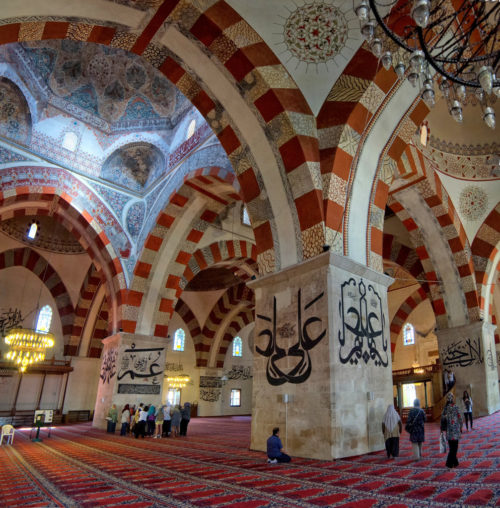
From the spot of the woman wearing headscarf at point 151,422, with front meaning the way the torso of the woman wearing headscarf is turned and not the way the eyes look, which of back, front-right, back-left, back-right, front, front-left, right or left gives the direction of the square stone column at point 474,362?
right

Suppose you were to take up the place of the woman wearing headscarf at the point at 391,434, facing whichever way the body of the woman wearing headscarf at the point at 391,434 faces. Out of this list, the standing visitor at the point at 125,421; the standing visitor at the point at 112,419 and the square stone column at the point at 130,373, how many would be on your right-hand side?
0

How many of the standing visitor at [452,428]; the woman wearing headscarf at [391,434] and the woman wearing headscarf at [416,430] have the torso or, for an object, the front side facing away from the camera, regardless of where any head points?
3

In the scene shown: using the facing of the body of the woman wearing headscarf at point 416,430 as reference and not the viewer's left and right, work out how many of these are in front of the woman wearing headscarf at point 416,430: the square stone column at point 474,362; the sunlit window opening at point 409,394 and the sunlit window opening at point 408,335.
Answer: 3

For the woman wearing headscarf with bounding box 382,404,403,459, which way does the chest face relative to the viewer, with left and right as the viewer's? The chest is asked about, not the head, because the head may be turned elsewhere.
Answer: facing away from the viewer

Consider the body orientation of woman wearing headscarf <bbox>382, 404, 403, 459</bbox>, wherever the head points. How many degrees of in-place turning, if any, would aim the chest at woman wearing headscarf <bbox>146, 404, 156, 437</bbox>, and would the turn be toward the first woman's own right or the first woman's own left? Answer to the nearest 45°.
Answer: approximately 45° to the first woman's own left

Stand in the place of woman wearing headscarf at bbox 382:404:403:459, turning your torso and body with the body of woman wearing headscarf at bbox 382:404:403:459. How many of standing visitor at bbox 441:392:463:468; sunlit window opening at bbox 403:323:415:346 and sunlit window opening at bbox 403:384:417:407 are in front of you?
2

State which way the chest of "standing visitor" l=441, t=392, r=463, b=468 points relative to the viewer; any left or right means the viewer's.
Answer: facing away from the viewer

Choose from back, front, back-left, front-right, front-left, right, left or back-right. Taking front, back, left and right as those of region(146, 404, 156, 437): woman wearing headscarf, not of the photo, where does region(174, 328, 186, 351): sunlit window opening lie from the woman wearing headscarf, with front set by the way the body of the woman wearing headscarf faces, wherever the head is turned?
front

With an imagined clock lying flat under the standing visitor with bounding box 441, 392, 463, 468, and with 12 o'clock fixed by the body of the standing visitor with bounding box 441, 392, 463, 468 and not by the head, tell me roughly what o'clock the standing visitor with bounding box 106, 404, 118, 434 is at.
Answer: the standing visitor with bounding box 106, 404, 118, 434 is roughly at 10 o'clock from the standing visitor with bounding box 441, 392, 463, 468.

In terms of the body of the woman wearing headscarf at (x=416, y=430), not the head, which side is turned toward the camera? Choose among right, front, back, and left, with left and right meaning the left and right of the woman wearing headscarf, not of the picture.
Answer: back

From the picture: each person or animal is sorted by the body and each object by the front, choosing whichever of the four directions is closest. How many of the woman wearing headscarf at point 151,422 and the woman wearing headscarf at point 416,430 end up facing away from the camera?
2

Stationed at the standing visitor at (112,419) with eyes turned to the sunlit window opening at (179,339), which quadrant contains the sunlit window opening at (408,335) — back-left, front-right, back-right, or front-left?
front-right

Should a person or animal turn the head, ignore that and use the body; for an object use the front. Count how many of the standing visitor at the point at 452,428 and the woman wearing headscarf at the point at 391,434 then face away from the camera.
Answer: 2

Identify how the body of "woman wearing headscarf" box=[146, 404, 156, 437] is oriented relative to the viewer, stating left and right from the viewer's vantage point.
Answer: facing away from the viewer

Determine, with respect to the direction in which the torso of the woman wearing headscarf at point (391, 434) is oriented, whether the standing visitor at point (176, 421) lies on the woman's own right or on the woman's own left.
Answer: on the woman's own left

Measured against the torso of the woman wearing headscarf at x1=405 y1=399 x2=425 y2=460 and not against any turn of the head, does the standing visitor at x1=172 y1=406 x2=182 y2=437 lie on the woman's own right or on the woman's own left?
on the woman's own left
